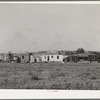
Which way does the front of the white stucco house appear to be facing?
toward the camera
